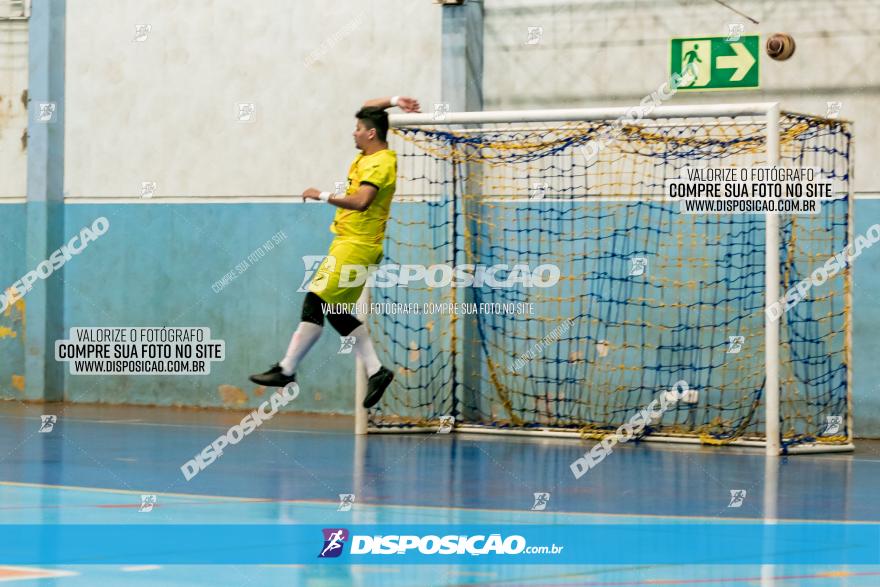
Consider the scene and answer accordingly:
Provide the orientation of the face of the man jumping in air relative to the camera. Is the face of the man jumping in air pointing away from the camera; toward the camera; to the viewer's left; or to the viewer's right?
to the viewer's left

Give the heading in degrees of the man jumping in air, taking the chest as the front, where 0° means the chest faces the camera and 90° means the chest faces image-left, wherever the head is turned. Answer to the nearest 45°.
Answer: approximately 90°

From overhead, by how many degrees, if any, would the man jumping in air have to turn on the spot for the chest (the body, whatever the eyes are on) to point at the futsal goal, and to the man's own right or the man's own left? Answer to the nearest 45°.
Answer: approximately 135° to the man's own right

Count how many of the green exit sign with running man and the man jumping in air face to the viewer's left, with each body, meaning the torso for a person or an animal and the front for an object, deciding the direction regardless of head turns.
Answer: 1

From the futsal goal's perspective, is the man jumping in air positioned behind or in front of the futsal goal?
in front

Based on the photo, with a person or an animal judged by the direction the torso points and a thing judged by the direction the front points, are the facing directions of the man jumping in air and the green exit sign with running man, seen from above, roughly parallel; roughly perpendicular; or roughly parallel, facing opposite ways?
roughly perpendicular

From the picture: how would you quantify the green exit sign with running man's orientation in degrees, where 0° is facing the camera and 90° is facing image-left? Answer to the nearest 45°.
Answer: approximately 0°

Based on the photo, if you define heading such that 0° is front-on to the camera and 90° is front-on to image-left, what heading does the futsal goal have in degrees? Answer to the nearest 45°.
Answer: approximately 45°

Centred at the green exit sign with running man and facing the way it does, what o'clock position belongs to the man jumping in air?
The man jumping in air is roughly at 1 o'clock from the green exit sign with running man.
